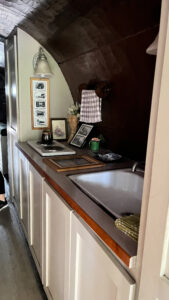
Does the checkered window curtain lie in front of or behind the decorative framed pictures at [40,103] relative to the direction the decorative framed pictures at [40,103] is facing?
in front

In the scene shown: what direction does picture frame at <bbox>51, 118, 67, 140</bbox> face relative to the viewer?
toward the camera

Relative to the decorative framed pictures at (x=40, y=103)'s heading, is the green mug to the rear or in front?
in front

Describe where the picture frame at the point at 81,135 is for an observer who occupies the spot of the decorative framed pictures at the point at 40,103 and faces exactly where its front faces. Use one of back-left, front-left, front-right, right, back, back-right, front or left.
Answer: front-left

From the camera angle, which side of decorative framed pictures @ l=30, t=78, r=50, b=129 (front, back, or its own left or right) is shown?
front

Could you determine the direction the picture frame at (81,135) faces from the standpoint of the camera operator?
facing the viewer and to the left of the viewer

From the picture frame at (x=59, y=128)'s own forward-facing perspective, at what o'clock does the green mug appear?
The green mug is roughly at 11 o'clock from the picture frame.
